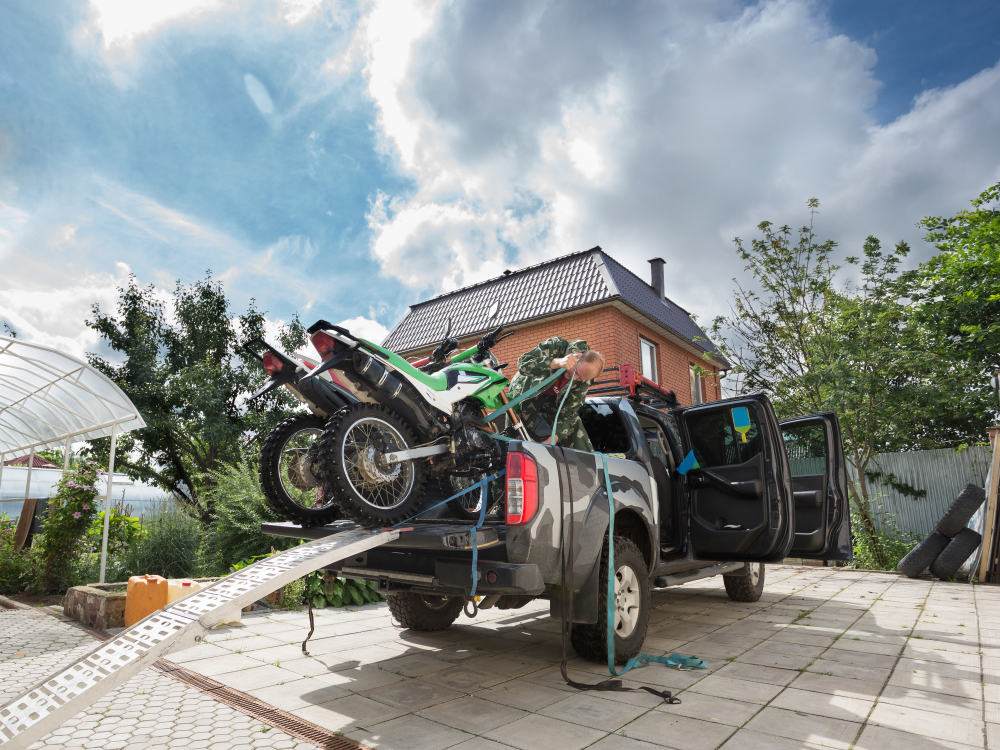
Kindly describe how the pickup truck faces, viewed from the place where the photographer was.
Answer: facing away from the viewer and to the right of the viewer

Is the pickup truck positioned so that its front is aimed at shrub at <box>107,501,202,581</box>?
no

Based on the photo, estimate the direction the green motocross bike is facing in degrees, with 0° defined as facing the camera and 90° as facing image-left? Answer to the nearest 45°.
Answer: approximately 225°

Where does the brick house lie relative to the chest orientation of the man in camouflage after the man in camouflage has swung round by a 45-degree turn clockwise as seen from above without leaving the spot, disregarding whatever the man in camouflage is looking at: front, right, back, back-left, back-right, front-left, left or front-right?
back

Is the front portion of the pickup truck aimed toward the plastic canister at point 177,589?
no

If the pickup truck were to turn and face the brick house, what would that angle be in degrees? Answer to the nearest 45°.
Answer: approximately 45° to its left

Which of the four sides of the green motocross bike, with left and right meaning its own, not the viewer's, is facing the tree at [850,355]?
front

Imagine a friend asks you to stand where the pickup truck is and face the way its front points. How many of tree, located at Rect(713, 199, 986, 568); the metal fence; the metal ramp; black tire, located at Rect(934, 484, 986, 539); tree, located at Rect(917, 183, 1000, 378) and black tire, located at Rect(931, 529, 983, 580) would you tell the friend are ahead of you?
5

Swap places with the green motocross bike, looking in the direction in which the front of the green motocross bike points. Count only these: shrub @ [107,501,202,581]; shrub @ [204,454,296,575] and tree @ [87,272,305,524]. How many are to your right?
0

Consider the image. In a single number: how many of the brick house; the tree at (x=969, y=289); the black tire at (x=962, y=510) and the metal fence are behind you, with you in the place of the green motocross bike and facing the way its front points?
0

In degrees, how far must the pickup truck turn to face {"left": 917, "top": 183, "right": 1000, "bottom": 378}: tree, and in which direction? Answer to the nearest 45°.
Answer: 0° — it already faces it

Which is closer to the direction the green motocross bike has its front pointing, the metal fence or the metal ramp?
the metal fence

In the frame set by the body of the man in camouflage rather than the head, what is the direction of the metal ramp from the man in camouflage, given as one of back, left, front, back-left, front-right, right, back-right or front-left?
right

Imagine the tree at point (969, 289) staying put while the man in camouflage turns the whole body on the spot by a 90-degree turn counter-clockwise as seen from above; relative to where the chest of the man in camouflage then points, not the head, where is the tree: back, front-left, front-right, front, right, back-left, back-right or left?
front
